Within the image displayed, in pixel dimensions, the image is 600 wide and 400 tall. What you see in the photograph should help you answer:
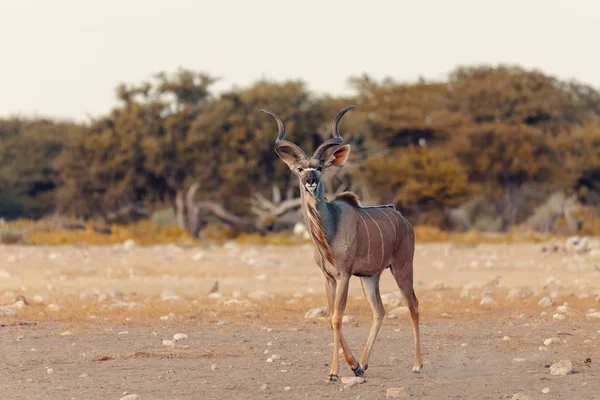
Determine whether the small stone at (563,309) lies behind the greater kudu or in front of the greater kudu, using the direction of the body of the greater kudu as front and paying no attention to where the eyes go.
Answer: behind

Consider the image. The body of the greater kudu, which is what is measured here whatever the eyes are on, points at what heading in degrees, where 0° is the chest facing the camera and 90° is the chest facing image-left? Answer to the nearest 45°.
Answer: approximately 45°

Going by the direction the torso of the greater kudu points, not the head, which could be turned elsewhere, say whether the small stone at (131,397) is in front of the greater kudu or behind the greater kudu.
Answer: in front

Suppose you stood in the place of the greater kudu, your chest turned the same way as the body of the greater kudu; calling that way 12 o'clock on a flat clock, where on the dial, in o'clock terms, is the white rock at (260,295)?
The white rock is roughly at 4 o'clock from the greater kudu.

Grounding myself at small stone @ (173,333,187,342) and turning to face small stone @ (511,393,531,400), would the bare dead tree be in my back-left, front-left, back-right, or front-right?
back-left

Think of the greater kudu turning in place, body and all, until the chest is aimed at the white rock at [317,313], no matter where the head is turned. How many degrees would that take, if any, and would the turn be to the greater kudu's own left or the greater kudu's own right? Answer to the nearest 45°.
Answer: approximately 135° to the greater kudu's own right

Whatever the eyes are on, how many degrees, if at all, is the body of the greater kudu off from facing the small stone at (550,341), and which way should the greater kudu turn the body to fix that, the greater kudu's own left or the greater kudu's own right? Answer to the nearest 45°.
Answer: approximately 180°

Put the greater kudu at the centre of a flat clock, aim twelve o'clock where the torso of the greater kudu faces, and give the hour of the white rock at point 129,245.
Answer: The white rock is roughly at 4 o'clock from the greater kudu.

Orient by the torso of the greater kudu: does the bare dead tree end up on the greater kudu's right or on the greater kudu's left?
on the greater kudu's right

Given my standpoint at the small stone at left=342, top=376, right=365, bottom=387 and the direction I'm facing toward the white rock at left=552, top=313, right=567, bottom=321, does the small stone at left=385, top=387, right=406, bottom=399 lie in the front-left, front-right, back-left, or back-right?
back-right

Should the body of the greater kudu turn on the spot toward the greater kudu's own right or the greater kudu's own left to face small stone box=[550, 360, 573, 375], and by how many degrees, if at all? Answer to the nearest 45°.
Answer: approximately 135° to the greater kudu's own left
